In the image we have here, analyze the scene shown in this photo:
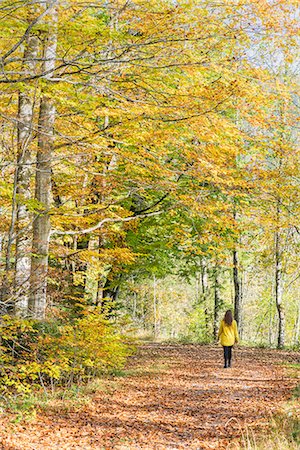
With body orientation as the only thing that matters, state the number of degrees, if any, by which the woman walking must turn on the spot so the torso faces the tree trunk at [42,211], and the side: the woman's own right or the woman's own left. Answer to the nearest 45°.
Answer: approximately 135° to the woman's own left

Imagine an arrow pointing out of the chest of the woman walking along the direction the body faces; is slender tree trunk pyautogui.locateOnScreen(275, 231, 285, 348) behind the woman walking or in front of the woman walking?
in front

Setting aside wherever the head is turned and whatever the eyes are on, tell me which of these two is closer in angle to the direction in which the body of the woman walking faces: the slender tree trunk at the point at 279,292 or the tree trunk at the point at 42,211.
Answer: the slender tree trunk

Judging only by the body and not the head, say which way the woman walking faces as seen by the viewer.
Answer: away from the camera

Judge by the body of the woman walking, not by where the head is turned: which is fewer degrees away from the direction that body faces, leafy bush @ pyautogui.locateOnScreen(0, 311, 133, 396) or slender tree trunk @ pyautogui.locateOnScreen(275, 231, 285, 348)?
the slender tree trunk

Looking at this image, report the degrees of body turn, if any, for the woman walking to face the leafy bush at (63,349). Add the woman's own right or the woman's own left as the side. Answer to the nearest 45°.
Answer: approximately 135° to the woman's own left
